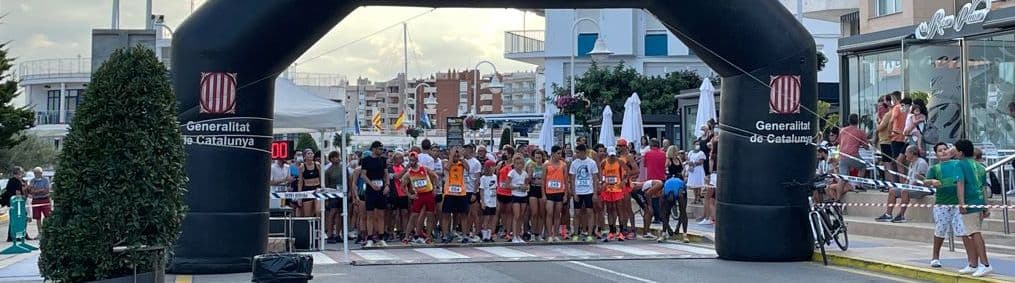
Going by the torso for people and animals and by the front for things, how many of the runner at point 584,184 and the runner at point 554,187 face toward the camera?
2

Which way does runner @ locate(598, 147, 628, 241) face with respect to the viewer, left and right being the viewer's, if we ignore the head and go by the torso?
facing the viewer

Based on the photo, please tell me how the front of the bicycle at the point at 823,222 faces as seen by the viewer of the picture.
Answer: facing the viewer and to the left of the viewer

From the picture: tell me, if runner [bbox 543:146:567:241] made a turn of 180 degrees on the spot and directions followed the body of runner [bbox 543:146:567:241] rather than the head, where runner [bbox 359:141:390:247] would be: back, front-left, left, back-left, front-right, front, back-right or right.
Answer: left

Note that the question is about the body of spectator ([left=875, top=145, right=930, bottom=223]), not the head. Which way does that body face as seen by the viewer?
to the viewer's left

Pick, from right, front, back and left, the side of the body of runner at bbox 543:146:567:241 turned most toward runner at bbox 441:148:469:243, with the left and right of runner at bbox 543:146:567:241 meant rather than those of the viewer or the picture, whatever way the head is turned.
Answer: right

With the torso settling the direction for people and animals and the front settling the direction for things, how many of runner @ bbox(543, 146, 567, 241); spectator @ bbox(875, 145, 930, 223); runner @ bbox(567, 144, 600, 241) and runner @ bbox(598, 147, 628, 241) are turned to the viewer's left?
1

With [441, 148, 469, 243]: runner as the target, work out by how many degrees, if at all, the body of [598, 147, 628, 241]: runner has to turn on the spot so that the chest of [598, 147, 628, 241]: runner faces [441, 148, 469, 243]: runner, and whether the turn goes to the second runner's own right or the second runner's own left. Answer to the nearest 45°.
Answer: approximately 90° to the second runner's own right

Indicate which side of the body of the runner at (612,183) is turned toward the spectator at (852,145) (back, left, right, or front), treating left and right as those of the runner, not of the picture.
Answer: left
